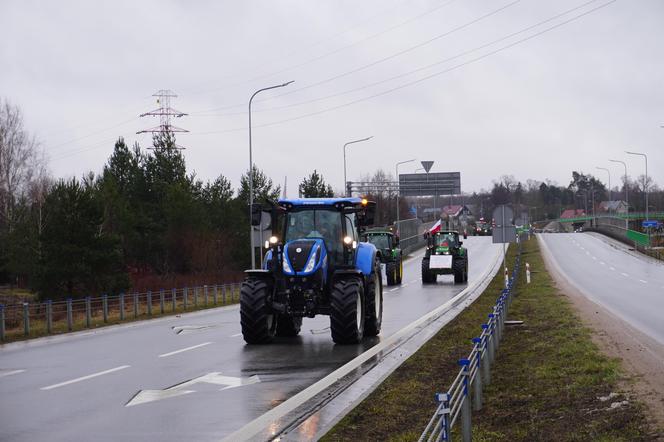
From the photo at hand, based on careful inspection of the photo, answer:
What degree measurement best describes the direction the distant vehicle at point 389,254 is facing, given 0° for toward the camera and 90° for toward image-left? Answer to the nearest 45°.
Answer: approximately 0°

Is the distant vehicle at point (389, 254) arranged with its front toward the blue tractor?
yes

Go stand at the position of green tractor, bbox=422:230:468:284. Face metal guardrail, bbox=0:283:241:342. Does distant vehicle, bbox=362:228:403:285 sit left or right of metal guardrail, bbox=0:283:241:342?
right

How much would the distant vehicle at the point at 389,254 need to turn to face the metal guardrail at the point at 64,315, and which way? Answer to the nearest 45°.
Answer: approximately 45° to its right

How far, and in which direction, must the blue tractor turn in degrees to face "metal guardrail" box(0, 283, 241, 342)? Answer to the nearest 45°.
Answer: approximately 135° to its right

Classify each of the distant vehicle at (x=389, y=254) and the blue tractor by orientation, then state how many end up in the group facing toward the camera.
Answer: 2

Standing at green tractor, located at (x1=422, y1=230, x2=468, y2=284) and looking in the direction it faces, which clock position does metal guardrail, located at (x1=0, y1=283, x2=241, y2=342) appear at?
The metal guardrail is roughly at 1 o'clock from the green tractor.
